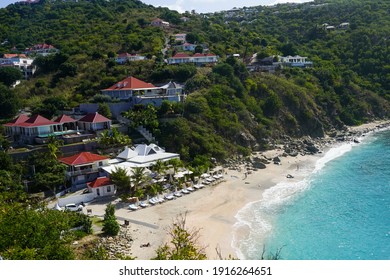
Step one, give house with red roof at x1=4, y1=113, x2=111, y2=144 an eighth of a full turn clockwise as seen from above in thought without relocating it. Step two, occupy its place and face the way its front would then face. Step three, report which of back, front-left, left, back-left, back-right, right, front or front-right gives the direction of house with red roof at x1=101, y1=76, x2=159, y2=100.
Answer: back-left

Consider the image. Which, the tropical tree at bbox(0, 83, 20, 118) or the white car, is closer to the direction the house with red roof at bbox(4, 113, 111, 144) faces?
the white car

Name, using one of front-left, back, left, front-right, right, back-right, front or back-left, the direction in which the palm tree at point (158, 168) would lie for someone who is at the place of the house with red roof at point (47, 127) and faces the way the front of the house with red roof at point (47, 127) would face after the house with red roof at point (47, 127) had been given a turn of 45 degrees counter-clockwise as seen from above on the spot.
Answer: front-right

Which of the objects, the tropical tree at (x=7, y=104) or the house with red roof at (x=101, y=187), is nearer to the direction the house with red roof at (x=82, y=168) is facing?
the house with red roof

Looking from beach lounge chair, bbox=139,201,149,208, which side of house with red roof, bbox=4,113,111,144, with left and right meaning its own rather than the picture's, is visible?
front

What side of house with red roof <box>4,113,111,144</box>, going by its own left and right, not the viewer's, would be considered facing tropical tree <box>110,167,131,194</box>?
front

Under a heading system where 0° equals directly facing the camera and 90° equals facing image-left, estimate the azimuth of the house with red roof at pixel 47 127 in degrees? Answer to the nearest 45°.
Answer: approximately 315°

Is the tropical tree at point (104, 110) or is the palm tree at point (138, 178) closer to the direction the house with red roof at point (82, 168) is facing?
the palm tree

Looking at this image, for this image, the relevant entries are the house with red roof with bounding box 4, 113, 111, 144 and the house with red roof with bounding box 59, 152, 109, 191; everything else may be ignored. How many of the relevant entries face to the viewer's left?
0

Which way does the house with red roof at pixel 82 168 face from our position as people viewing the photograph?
facing the viewer and to the right of the viewer

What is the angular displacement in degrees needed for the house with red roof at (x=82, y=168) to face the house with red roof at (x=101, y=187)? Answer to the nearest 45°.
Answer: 0° — it already faces it
